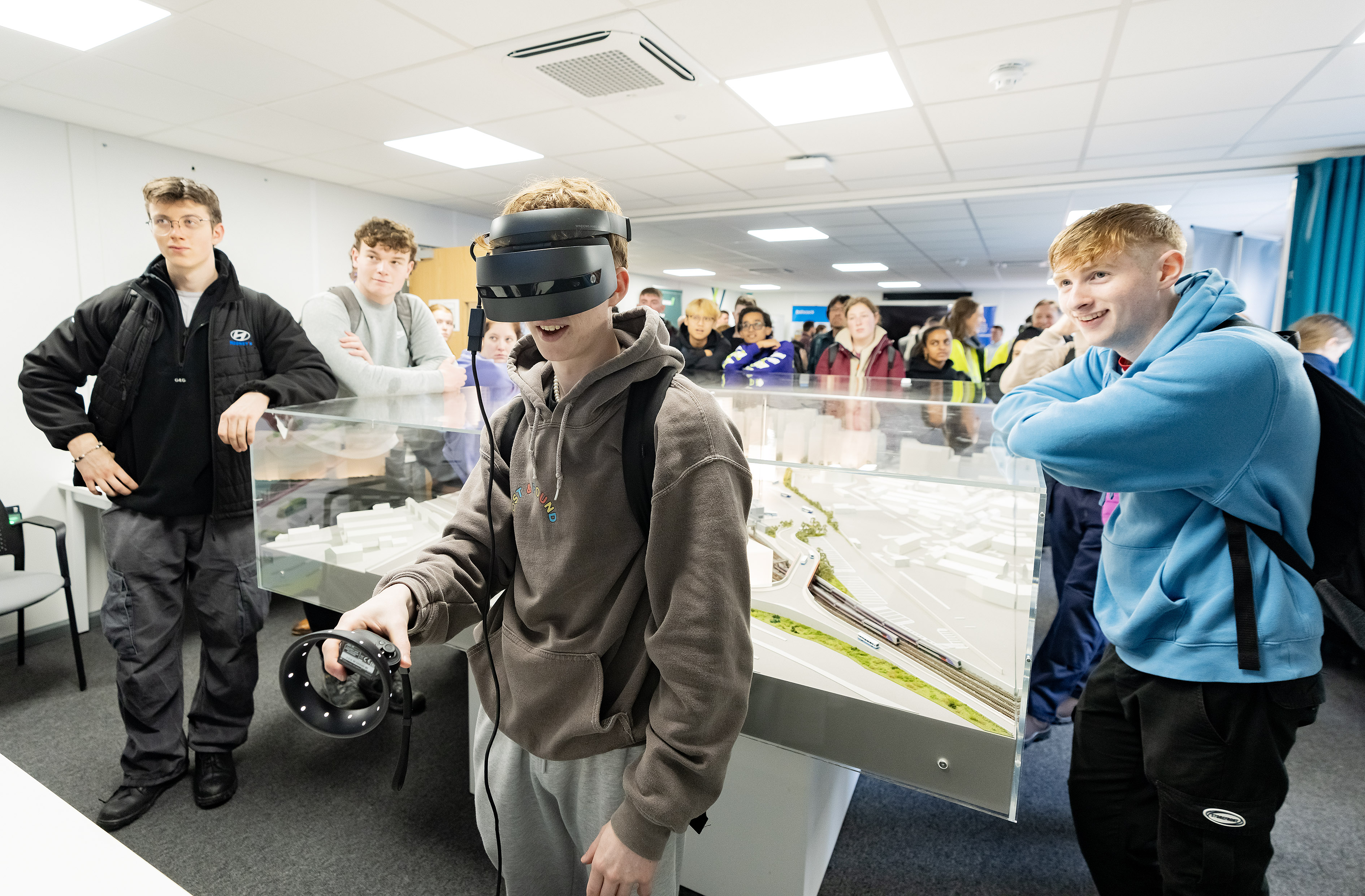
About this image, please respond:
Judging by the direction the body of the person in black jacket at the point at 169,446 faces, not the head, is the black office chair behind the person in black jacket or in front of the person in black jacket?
behind

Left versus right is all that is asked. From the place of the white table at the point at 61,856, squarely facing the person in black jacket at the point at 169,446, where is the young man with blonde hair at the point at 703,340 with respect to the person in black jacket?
right

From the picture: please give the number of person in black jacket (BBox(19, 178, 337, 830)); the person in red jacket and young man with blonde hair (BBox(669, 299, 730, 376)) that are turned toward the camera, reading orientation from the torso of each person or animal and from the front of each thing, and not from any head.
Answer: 3

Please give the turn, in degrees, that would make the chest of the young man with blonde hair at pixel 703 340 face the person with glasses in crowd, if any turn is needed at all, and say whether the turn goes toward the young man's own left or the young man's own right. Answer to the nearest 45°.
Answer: approximately 135° to the young man's own left

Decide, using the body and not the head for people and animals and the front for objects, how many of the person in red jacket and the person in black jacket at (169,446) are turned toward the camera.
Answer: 2

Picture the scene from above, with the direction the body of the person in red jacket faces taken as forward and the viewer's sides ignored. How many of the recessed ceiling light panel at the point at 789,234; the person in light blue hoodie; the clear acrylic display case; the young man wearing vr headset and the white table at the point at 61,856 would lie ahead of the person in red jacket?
4

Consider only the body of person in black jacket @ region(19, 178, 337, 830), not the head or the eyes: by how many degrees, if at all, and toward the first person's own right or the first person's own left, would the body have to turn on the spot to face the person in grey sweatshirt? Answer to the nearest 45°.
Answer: approximately 90° to the first person's own left

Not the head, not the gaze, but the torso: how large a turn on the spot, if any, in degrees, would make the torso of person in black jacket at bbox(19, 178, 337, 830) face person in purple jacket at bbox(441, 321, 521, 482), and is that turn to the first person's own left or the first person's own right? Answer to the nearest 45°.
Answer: approximately 90° to the first person's own left

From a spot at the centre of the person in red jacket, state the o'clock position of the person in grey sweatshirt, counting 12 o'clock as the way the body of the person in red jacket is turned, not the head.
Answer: The person in grey sweatshirt is roughly at 1 o'clock from the person in red jacket.

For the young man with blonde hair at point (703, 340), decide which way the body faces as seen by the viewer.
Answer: toward the camera

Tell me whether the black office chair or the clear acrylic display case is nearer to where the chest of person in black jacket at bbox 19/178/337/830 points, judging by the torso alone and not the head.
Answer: the clear acrylic display case

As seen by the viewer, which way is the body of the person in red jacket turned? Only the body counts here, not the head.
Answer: toward the camera

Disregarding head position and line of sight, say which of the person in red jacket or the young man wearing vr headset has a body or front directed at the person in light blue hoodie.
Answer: the person in red jacket

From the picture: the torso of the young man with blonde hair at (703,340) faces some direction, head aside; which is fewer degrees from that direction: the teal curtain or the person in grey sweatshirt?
the person in grey sweatshirt

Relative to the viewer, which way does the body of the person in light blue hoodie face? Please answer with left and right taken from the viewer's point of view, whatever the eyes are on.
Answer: facing the viewer and to the left of the viewer
